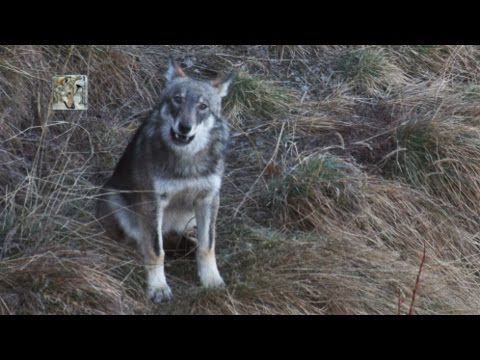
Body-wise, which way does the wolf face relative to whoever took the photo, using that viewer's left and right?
facing the viewer and to the right of the viewer
